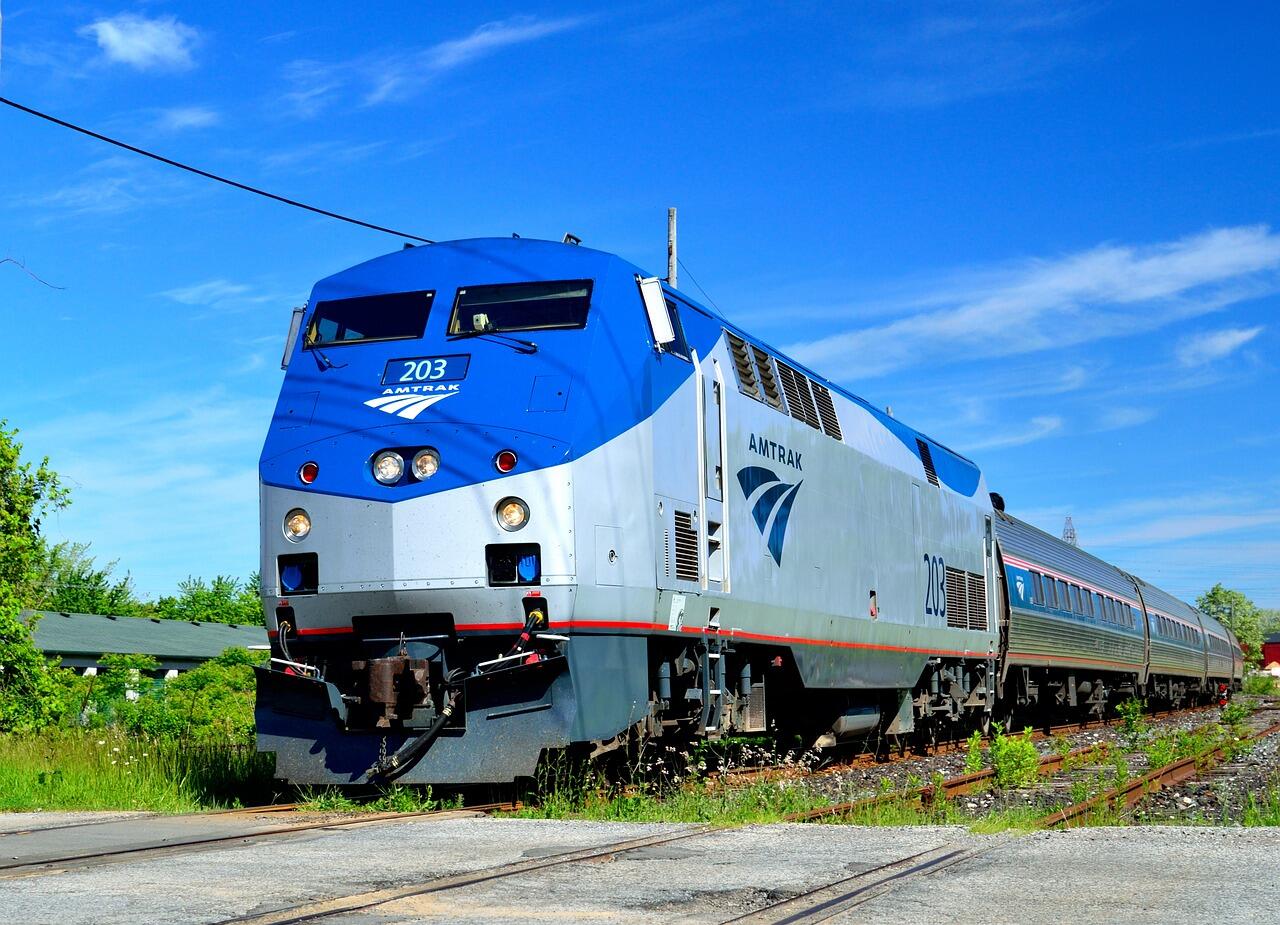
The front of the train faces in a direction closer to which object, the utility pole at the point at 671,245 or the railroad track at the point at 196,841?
the railroad track

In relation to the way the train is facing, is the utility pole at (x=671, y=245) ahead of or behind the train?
behind

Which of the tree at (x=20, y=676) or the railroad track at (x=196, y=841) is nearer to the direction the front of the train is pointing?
the railroad track

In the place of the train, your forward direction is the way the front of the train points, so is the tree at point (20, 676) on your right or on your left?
on your right

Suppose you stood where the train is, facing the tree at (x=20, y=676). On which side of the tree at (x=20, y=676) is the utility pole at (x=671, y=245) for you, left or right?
right

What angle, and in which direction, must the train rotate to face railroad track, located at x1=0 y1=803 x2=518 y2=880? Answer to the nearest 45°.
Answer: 0° — it already faces it
